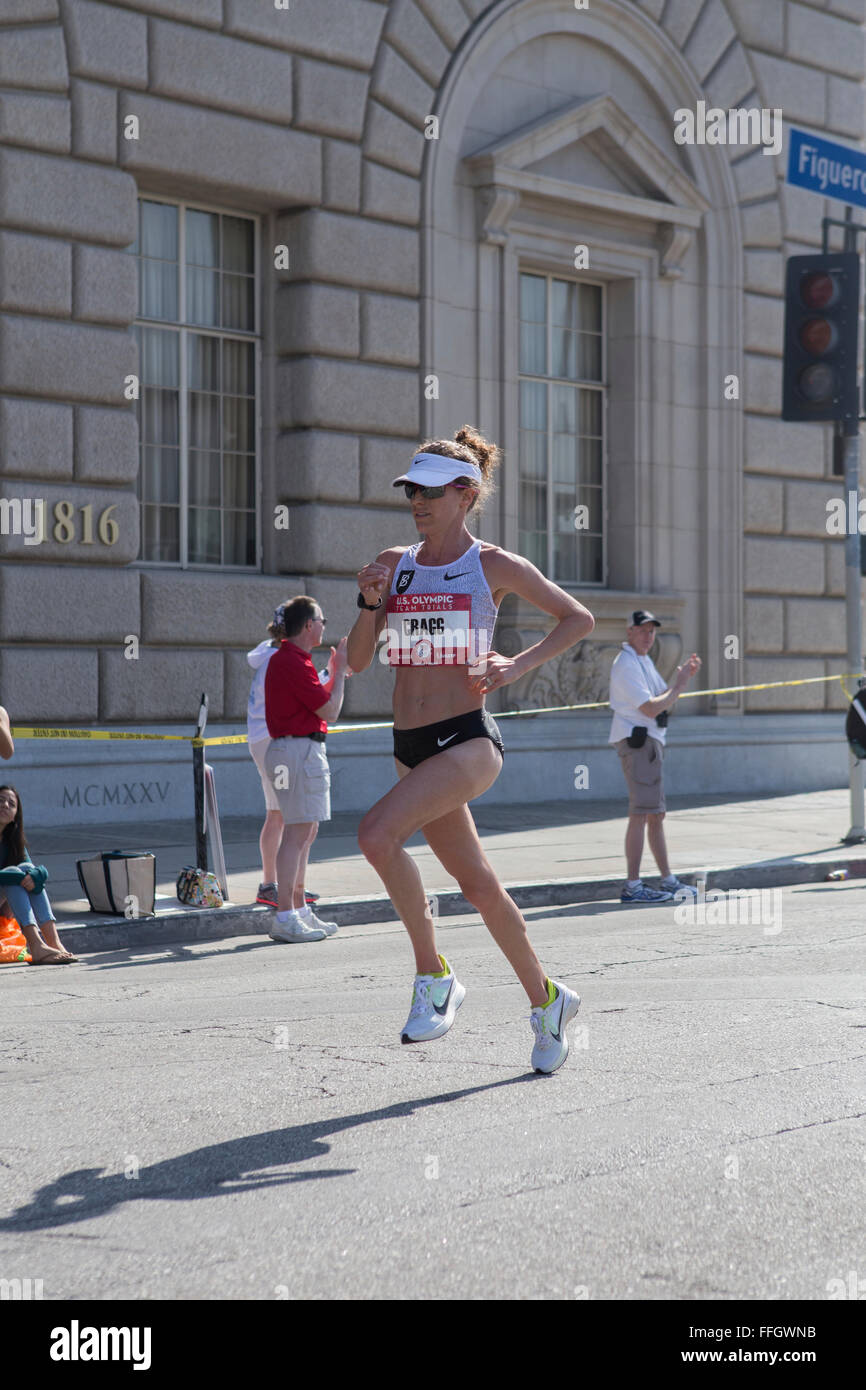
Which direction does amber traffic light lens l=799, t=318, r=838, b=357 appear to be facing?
toward the camera

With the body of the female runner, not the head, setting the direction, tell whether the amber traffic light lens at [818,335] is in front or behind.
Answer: behind

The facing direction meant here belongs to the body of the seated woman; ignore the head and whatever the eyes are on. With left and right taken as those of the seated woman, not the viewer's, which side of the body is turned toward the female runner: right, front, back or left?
front

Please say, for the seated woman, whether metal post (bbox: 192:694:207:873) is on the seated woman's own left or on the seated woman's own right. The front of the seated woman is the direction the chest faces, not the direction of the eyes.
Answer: on the seated woman's own left

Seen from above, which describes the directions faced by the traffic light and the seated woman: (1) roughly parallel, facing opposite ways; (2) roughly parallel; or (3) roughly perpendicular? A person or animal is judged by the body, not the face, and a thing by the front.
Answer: roughly perpendicular

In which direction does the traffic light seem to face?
toward the camera

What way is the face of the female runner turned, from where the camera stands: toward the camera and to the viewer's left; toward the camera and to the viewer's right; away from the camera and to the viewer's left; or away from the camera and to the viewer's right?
toward the camera and to the viewer's left

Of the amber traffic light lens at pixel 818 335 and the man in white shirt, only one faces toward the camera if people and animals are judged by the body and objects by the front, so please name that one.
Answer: the amber traffic light lens

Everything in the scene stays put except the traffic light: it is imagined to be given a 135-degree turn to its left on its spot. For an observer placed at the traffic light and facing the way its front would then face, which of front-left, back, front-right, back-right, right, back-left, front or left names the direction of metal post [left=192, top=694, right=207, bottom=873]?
back

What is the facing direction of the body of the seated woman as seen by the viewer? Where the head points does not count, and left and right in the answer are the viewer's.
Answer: facing the viewer and to the right of the viewer

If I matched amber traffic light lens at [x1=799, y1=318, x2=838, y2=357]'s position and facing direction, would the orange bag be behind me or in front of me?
in front

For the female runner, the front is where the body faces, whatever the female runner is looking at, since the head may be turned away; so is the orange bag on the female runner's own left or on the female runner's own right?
on the female runner's own right
